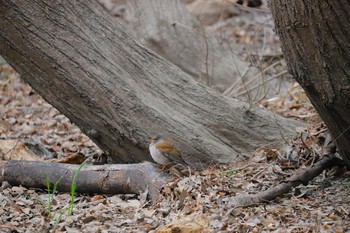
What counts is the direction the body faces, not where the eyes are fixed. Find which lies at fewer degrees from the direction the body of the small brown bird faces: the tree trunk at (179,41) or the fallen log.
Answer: the fallen log

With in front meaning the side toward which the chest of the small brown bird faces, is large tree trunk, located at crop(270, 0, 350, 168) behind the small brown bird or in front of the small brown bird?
behind

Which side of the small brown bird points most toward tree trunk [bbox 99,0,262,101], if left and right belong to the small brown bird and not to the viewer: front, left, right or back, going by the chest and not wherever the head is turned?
right

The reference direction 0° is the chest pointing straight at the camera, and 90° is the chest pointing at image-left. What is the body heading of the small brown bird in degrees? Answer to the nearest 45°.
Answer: approximately 90°
